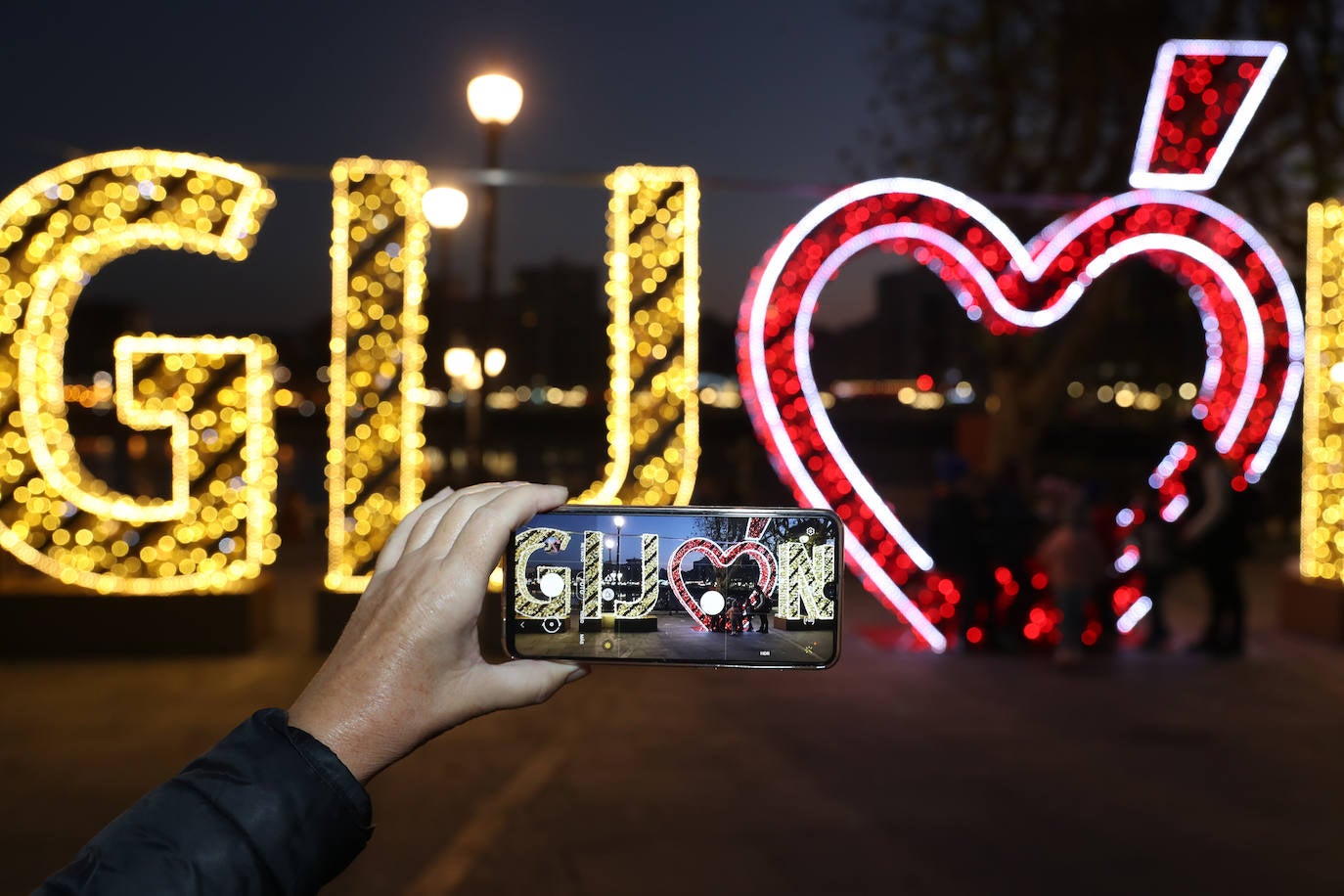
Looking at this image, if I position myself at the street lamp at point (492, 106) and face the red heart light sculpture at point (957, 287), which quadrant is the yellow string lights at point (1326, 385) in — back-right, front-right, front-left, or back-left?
front-left

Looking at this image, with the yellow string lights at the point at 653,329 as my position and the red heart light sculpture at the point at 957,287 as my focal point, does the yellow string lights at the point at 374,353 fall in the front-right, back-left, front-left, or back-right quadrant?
back-right

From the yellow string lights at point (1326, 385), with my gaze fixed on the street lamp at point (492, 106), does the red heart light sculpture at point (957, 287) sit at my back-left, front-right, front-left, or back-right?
front-left
